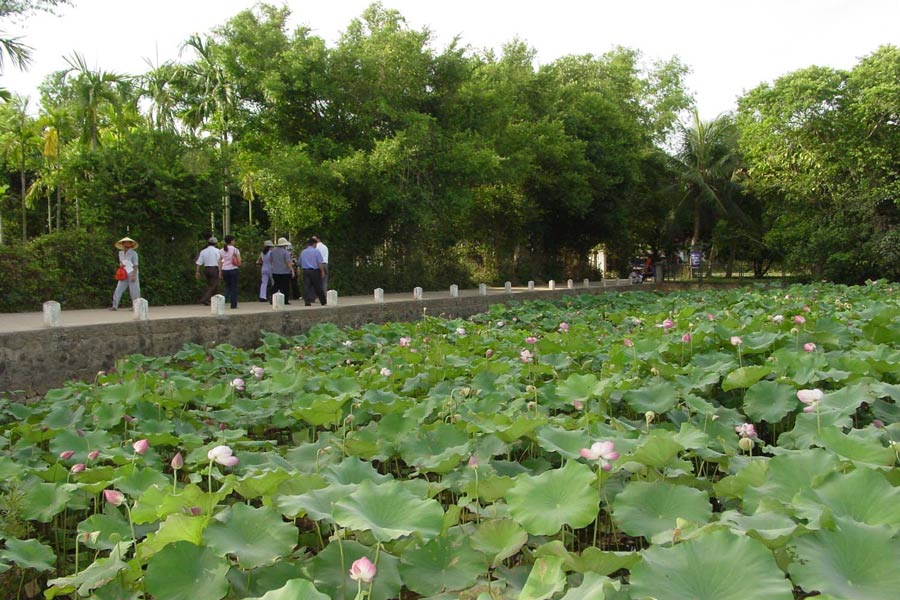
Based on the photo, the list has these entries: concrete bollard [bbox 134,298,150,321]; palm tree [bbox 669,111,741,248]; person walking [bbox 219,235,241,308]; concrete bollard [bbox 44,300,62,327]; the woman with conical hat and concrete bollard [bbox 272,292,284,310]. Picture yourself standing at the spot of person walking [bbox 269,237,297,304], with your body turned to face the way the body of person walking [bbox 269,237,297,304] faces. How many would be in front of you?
1

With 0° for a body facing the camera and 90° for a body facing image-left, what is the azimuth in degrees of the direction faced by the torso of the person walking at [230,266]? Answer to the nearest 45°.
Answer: approximately 225°

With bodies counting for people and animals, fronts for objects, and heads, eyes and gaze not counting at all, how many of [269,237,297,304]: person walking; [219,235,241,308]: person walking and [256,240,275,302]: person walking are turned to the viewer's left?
0

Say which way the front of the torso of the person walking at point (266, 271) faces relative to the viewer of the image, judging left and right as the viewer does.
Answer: facing away from the viewer and to the right of the viewer

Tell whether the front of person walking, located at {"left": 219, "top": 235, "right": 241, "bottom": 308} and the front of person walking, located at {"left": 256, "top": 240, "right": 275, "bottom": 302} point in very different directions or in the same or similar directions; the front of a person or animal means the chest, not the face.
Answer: same or similar directions

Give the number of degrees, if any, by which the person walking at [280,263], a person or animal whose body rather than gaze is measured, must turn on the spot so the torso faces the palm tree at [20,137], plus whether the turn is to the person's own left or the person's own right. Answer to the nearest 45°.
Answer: approximately 90° to the person's own left

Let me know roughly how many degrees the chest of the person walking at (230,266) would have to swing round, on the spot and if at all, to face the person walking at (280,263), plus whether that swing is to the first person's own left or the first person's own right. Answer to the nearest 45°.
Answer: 0° — they already face them

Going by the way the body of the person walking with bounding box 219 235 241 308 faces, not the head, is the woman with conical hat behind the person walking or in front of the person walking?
behind

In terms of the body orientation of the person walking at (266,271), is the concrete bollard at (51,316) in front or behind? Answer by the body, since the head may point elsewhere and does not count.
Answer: behind

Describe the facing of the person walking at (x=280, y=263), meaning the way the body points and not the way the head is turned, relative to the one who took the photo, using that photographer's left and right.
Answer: facing away from the viewer and to the right of the viewer

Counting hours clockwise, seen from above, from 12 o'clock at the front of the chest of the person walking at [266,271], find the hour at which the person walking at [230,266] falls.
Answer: the person walking at [230,266] is roughly at 5 o'clock from the person walking at [266,271].

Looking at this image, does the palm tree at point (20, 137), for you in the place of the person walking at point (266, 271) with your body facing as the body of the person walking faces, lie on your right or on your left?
on your left

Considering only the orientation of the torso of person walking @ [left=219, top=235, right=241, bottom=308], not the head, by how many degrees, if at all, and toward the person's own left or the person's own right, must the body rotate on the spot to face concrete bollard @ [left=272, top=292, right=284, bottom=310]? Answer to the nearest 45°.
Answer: approximately 90° to the person's own right

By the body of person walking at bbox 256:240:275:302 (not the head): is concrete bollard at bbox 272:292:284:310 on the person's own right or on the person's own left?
on the person's own right

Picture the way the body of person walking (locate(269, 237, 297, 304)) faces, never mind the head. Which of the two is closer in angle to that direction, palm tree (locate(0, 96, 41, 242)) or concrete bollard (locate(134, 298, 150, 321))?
the palm tree

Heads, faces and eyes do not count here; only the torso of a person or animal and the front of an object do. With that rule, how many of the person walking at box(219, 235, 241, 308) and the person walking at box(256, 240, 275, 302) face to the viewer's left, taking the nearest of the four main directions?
0
